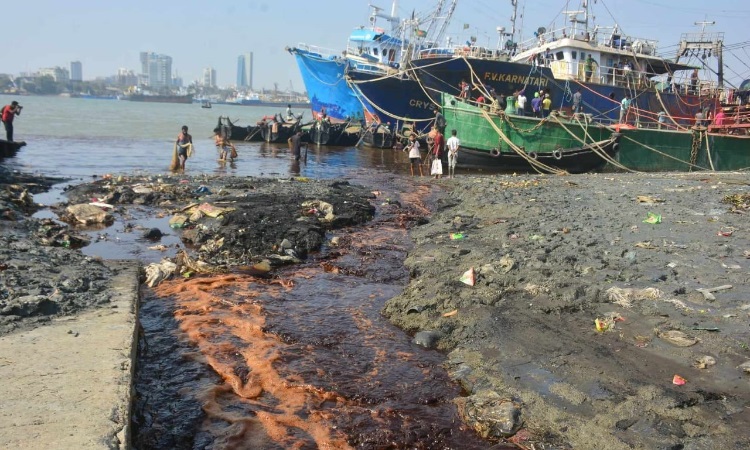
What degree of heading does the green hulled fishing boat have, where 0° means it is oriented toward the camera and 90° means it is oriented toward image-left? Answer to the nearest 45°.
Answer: approximately 90°

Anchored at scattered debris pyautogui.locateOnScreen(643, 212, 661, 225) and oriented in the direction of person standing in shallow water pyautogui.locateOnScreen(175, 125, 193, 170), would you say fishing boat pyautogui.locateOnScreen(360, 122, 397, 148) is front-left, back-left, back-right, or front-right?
front-right

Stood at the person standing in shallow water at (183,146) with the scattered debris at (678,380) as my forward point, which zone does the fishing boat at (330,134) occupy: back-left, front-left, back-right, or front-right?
back-left

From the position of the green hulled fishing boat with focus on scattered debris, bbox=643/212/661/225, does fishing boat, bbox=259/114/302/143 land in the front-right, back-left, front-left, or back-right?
back-right

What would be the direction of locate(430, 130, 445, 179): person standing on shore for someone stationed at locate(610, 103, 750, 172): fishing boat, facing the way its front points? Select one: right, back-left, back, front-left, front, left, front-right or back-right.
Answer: front-left

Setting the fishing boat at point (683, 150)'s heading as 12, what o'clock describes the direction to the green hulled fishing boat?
The green hulled fishing boat is roughly at 11 o'clock from the fishing boat.

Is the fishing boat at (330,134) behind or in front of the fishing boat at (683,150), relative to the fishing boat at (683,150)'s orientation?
in front

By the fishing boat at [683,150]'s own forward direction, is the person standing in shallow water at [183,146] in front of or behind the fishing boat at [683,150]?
in front

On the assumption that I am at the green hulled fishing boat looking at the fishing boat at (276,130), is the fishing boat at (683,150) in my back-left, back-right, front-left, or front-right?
back-right

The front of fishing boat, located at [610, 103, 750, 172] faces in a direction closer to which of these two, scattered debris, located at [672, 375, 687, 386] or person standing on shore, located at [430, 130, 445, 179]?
the person standing on shore

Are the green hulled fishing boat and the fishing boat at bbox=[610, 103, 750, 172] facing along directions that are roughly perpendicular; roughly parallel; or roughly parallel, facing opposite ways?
roughly parallel

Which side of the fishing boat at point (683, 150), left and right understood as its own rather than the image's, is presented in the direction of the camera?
left

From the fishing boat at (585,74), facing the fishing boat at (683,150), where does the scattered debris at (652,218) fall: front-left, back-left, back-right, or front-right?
front-right

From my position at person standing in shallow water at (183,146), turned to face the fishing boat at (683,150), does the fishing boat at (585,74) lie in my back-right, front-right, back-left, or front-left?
front-left

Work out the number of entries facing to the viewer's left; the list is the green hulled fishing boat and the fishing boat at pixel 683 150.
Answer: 2

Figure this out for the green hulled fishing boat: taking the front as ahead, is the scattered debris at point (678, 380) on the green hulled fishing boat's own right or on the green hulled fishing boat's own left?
on the green hulled fishing boat's own left

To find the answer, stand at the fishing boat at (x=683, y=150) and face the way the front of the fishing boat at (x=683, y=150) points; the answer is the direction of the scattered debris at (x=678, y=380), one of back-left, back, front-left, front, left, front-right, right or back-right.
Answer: left

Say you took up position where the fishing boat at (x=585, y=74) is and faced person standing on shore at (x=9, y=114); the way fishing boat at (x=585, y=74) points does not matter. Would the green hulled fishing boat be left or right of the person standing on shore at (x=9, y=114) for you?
left
